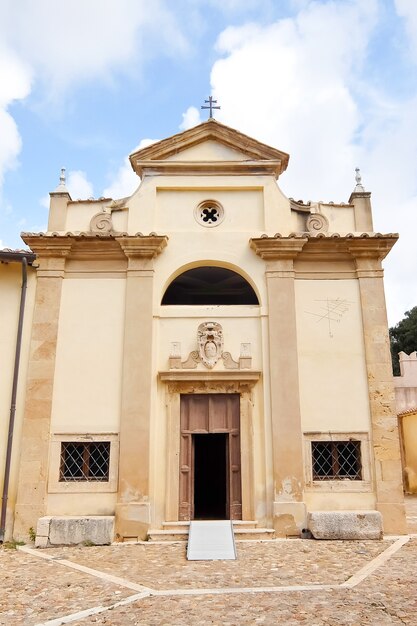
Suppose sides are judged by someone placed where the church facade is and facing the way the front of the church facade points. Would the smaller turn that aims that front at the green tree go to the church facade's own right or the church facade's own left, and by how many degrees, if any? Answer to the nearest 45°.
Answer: approximately 135° to the church facade's own left

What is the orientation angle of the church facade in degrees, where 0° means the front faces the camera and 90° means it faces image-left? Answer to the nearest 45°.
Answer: approximately 0°
